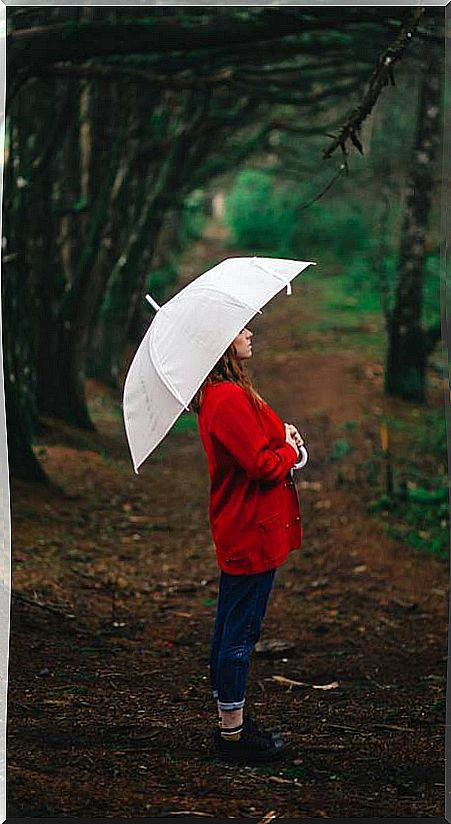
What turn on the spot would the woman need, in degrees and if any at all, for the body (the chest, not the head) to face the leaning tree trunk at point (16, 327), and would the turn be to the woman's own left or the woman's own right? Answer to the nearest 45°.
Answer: approximately 90° to the woman's own left

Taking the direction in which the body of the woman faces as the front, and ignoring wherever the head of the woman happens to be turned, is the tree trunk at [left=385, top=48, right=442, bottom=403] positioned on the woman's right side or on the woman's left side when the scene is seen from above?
on the woman's left side

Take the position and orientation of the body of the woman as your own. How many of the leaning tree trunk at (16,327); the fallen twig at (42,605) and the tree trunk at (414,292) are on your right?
0

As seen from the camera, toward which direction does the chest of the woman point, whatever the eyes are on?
to the viewer's right

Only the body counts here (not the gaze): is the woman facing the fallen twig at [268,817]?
no

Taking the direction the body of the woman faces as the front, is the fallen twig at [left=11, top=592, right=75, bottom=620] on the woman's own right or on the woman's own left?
on the woman's own left

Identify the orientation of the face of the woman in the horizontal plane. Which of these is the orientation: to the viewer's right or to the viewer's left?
to the viewer's right
